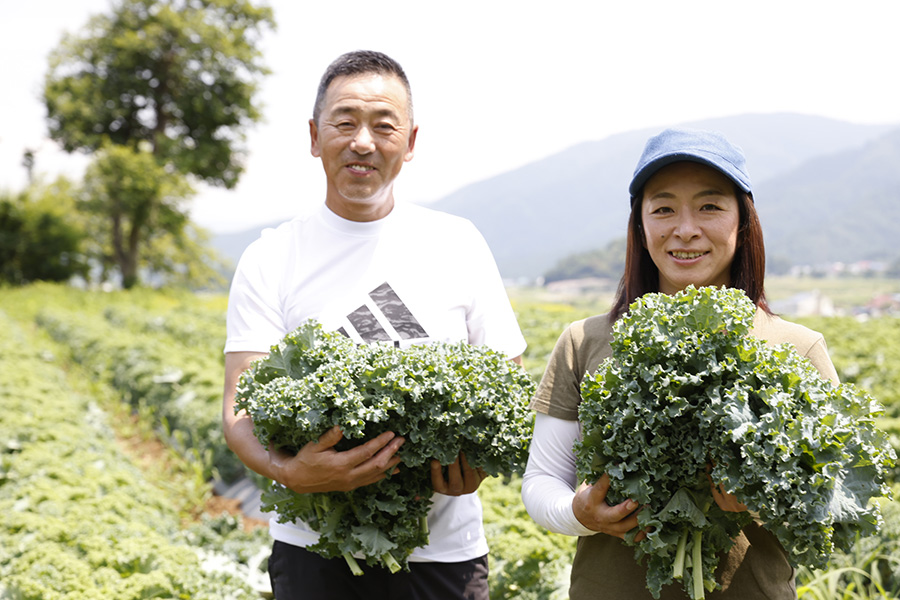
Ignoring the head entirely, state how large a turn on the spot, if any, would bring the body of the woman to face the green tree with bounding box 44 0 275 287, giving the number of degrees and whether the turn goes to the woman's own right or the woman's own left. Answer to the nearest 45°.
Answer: approximately 135° to the woman's own right

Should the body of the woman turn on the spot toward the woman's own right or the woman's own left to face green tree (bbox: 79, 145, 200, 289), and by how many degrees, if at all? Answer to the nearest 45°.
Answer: approximately 135° to the woman's own right

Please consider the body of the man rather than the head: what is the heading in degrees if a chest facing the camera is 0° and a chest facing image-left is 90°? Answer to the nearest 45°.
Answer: approximately 0°

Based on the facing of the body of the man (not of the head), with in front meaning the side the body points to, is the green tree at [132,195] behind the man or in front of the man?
behind

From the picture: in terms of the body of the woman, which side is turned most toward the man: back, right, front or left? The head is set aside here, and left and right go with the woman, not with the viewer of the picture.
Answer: right

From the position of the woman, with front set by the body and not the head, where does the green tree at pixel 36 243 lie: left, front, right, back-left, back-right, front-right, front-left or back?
back-right

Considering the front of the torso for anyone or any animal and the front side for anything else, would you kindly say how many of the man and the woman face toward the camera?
2
